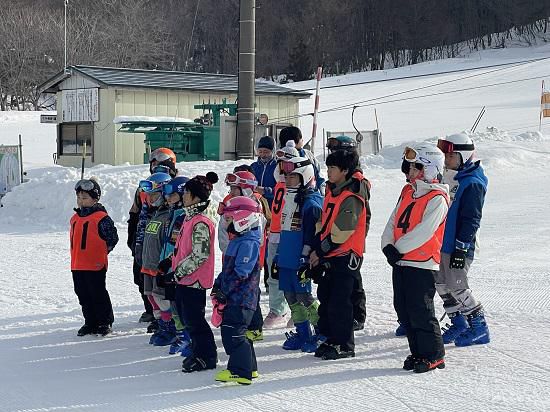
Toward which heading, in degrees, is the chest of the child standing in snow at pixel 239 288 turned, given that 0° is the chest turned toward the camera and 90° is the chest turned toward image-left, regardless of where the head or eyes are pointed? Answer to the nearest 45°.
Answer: approximately 90°

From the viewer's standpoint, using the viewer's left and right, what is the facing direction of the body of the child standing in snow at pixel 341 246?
facing to the left of the viewer

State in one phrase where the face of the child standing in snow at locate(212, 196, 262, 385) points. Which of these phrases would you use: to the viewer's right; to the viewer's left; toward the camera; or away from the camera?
to the viewer's left

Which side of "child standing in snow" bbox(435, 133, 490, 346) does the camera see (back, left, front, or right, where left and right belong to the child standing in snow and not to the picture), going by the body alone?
left

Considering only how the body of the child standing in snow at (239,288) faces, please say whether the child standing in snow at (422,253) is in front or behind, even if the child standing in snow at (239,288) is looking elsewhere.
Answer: behind

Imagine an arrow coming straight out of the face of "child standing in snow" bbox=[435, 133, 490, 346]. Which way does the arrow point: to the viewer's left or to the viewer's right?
to the viewer's left

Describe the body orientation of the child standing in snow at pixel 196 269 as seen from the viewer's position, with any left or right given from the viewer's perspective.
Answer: facing to the left of the viewer

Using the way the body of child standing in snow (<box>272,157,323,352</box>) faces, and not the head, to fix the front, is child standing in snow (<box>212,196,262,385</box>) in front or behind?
in front

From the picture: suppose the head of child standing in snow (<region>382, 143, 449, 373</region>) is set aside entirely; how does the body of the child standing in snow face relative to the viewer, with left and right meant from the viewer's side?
facing the viewer and to the left of the viewer

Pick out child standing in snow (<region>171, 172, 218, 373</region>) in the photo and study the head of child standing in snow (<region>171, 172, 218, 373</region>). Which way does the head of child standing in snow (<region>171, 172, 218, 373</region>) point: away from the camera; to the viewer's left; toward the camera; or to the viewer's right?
to the viewer's left

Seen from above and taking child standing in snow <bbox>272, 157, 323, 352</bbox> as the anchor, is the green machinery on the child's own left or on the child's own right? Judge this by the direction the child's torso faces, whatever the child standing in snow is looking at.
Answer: on the child's own right

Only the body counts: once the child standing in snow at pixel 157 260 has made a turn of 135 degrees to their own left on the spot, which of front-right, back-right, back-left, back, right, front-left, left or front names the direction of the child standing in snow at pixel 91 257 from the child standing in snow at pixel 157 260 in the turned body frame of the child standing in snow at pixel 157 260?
back-left
